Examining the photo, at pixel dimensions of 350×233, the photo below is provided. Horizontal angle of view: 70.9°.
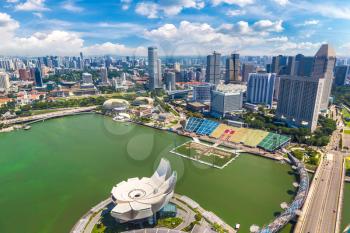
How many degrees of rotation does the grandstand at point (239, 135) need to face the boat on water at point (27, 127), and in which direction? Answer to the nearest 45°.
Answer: approximately 45° to its right

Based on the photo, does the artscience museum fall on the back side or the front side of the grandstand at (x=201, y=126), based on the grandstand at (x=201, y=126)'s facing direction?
on the front side

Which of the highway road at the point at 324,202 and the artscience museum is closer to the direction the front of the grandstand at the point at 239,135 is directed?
the artscience museum

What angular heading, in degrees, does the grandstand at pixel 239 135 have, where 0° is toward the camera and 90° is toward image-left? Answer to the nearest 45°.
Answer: approximately 45°

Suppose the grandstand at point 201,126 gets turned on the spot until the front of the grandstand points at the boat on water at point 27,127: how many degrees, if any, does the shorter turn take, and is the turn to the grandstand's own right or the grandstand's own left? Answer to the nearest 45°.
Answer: approximately 45° to the grandstand's own right

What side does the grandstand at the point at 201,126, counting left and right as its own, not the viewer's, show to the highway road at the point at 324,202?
left

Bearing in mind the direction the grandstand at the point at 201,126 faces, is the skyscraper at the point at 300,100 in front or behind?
behind

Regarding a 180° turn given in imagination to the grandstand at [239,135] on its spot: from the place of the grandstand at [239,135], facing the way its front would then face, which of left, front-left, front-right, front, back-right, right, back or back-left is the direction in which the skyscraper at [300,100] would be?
front

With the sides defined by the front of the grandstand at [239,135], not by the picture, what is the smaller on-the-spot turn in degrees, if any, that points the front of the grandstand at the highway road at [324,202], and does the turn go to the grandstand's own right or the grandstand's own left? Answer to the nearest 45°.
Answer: approximately 90° to the grandstand's own left
